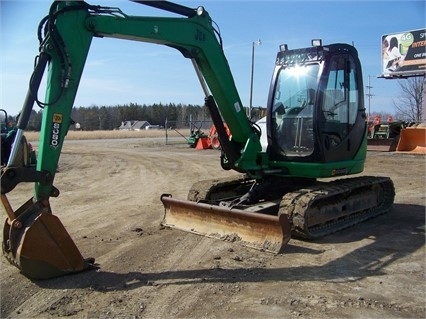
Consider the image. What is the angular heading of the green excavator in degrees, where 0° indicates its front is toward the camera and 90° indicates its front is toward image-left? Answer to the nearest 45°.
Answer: approximately 45°

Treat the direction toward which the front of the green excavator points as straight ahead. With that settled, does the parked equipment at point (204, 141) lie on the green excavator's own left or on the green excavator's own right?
on the green excavator's own right

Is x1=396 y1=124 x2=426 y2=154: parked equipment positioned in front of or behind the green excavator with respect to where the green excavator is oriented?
behind

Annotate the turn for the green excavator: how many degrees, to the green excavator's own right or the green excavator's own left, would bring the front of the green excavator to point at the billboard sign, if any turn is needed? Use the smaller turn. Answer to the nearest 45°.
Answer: approximately 180°
